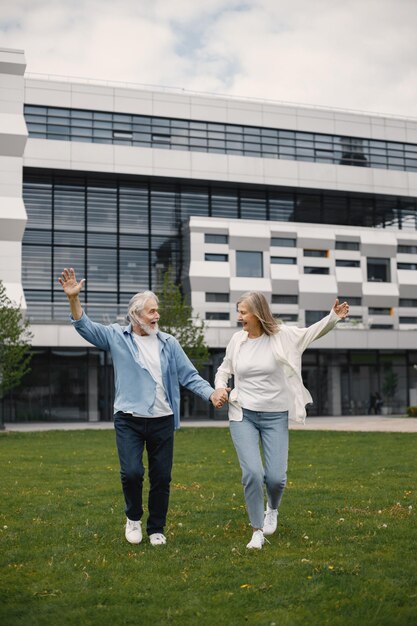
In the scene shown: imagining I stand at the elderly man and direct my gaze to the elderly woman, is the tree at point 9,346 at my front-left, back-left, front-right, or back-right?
back-left

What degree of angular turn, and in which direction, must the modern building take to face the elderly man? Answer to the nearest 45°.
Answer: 0° — it already faces them

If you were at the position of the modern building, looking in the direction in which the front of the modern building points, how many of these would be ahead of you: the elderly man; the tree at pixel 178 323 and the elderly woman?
3

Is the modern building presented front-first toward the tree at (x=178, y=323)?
yes

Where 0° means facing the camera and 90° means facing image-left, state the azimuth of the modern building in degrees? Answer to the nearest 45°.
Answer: approximately 0°

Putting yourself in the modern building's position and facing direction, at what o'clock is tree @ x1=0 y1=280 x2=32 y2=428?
The tree is roughly at 1 o'clock from the modern building.

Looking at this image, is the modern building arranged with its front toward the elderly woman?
yes
